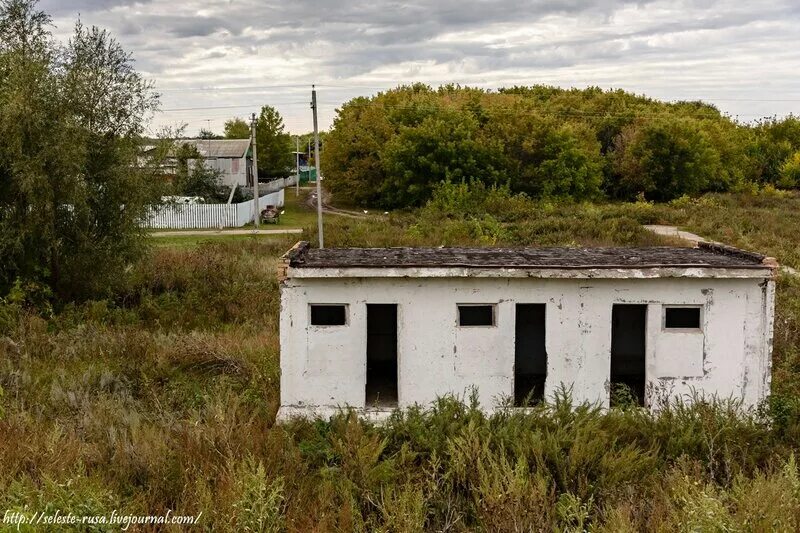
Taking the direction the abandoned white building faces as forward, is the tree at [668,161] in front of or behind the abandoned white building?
behind

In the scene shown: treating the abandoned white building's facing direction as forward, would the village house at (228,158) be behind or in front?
behind

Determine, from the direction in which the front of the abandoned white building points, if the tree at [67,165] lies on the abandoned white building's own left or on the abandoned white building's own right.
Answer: on the abandoned white building's own right

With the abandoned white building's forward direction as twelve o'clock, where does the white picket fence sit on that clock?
The white picket fence is roughly at 5 o'clock from the abandoned white building.

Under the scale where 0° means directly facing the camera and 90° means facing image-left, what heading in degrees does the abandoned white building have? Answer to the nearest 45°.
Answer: approximately 0°
